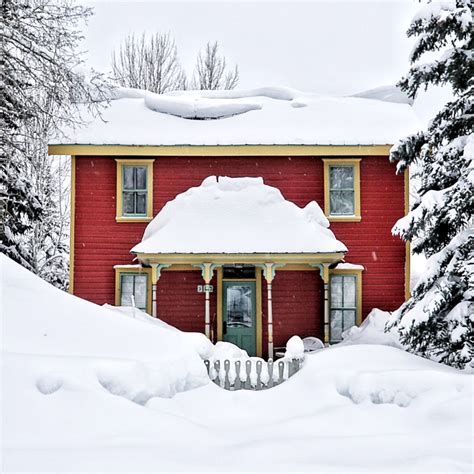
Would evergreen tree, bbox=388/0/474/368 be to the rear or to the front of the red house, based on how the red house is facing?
to the front

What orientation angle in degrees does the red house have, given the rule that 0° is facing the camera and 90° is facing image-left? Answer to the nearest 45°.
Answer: approximately 0°

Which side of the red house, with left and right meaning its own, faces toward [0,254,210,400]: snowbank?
front

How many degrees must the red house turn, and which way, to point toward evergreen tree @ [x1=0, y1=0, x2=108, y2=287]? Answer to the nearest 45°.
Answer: approximately 45° to its right

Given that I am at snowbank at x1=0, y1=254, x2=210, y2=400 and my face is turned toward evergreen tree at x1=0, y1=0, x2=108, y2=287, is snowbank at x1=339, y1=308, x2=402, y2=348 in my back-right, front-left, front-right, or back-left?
front-right

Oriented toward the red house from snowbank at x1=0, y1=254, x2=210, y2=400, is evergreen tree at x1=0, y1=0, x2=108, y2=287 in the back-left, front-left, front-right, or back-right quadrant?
front-left

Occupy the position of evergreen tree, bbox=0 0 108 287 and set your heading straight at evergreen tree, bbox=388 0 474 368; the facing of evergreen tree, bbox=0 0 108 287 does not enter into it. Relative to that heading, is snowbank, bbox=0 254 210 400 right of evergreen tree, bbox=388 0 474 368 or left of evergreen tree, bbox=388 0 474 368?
right

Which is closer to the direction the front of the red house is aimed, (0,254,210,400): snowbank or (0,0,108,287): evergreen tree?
the snowbank

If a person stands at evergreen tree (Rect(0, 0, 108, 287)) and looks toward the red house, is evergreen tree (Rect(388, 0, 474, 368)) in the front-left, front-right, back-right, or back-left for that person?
front-right

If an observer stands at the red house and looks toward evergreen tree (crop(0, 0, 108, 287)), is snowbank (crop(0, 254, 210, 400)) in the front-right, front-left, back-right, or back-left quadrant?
front-left
